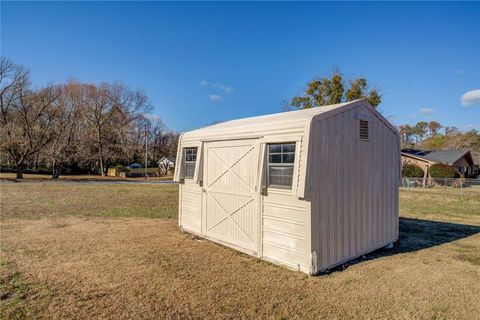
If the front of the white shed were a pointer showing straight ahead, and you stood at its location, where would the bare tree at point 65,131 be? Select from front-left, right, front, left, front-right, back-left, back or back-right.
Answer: right

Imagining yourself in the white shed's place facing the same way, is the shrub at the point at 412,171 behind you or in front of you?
behind

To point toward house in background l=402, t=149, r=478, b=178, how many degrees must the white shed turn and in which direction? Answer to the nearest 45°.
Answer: approximately 180°

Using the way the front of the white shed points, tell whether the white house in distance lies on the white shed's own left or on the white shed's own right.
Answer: on the white shed's own right

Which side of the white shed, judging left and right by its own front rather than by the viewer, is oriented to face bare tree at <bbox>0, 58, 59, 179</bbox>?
right

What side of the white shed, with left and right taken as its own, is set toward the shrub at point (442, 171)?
back

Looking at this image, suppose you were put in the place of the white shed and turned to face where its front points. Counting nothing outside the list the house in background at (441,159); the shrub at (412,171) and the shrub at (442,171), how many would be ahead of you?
0

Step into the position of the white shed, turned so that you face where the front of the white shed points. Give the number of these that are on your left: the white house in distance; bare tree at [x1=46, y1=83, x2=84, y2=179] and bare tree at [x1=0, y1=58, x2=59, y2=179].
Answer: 0

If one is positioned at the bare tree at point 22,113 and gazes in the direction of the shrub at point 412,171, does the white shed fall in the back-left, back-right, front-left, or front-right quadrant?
front-right

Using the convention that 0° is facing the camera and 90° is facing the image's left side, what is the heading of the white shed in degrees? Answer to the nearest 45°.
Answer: approximately 45°
